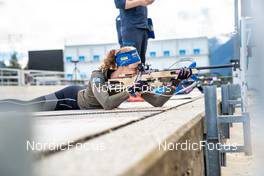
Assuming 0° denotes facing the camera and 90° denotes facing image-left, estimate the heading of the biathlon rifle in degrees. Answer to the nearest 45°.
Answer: approximately 270°
